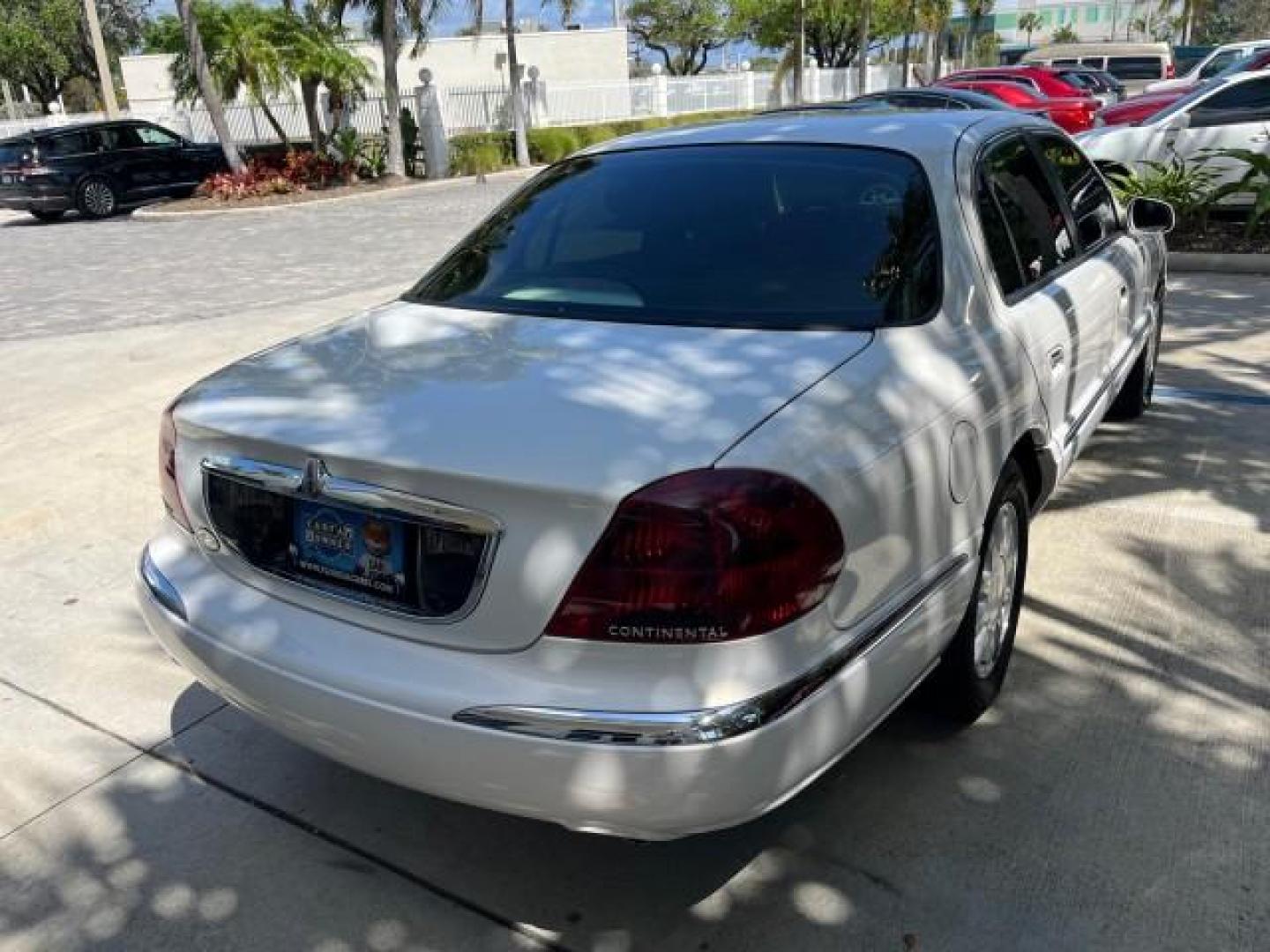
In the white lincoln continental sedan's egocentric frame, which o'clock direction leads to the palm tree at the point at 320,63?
The palm tree is roughly at 10 o'clock from the white lincoln continental sedan.

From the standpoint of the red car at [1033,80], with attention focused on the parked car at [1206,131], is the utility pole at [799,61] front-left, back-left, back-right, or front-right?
back-right

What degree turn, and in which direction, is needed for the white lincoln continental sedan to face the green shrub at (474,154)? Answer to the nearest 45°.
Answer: approximately 45° to its left

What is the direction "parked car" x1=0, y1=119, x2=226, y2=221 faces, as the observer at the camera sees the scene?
facing away from the viewer and to the right of the viewer

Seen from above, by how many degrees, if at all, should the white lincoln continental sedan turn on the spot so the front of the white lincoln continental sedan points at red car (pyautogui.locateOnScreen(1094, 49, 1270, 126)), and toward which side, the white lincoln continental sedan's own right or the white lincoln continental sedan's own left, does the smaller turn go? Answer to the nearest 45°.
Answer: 0° — it already faces it

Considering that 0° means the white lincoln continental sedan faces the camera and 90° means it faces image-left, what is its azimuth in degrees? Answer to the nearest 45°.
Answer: approximately 225°

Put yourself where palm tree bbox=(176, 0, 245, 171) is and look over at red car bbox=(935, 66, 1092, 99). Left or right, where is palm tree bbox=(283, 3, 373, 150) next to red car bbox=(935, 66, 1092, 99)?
left

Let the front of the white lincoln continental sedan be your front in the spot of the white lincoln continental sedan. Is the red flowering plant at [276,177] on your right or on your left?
on your left
